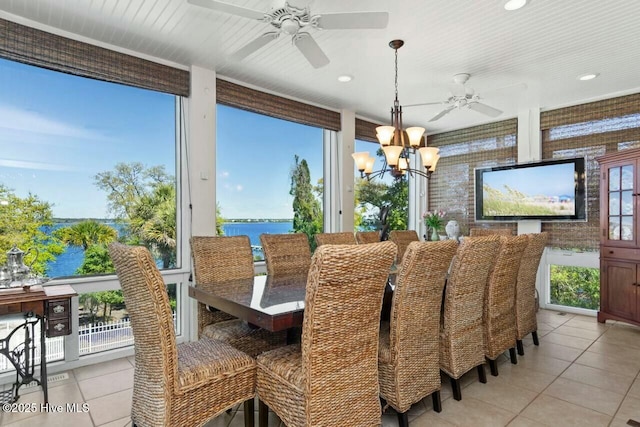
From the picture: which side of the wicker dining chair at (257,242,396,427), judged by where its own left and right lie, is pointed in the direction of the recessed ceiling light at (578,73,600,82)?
right

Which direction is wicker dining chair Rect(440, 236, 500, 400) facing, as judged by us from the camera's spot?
facing away from the viewer and to the left of the viewer

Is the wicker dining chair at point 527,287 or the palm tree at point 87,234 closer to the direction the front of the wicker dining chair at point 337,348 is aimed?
the palm tree

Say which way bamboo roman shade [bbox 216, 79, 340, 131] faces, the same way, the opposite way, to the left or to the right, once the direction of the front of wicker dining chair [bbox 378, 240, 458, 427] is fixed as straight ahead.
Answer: the opposite way

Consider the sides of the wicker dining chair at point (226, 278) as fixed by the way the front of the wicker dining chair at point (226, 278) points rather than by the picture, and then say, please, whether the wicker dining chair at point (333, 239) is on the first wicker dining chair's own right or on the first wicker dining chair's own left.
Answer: on the first wicker dining chair's own left

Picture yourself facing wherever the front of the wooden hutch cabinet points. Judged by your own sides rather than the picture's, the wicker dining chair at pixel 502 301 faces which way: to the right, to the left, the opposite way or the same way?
to the right

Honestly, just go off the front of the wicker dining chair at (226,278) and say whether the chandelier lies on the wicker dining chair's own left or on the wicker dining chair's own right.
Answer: on the wicker dining chair's own left

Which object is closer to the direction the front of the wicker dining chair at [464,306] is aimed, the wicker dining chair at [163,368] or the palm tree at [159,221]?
the palm tree

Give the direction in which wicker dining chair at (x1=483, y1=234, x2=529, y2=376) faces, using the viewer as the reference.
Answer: facing away from the viewer and to the left of the viewer

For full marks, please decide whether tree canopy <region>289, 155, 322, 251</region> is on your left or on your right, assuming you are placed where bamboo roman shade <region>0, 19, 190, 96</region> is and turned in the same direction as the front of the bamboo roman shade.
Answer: on your left

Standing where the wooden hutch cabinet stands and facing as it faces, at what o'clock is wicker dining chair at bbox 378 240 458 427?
The wicker dining chair is roughly at 11 o'clock from the wooden hutch cabinet.

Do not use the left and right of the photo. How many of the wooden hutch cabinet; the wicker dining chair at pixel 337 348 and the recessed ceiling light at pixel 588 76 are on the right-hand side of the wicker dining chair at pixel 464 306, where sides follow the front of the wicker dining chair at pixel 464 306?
2
